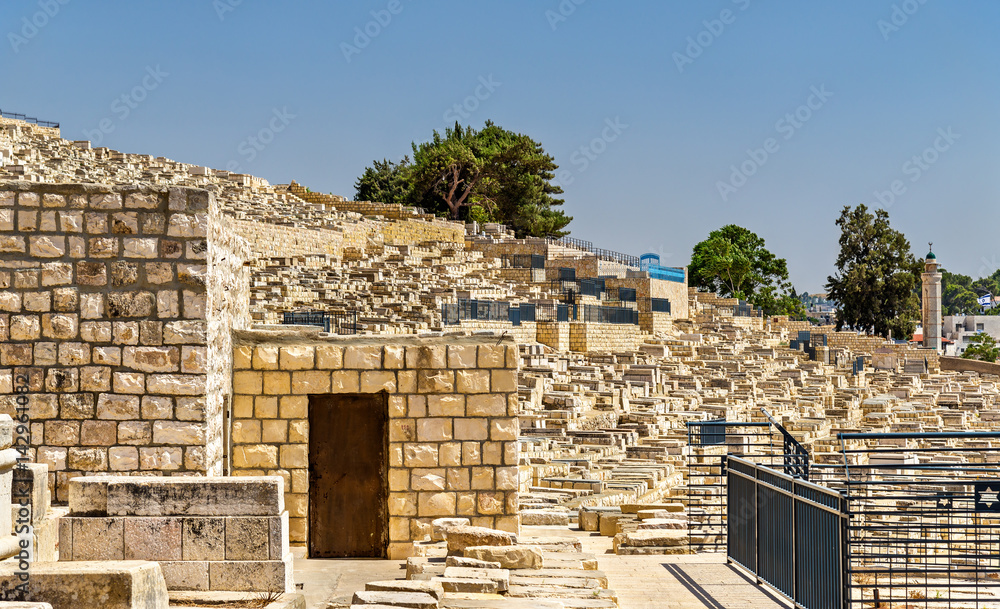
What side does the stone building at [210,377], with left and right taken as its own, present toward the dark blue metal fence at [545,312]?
back

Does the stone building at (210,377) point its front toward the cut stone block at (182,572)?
yes

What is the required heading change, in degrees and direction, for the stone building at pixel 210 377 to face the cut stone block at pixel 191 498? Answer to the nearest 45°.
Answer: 0° — it already faces it

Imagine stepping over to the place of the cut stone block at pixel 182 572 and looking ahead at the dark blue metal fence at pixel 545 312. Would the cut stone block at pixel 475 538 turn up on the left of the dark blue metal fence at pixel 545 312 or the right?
right

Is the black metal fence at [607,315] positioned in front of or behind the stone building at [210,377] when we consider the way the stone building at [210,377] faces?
behind

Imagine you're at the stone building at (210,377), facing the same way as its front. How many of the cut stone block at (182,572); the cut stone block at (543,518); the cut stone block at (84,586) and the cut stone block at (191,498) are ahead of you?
3

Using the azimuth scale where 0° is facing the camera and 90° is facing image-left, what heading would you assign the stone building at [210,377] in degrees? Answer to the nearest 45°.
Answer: approximately 0°

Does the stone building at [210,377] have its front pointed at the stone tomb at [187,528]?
yes

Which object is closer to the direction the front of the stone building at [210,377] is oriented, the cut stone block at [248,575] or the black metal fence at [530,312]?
the cut stone block

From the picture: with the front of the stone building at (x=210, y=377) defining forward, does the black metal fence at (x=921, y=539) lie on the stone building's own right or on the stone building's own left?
on the stone building's own left

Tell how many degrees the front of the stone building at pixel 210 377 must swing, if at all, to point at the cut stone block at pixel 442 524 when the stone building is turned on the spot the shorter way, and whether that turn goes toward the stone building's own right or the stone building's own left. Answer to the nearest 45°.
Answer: approximately 90° to the stone building's own left

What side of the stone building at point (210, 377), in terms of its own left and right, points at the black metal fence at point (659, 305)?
back
